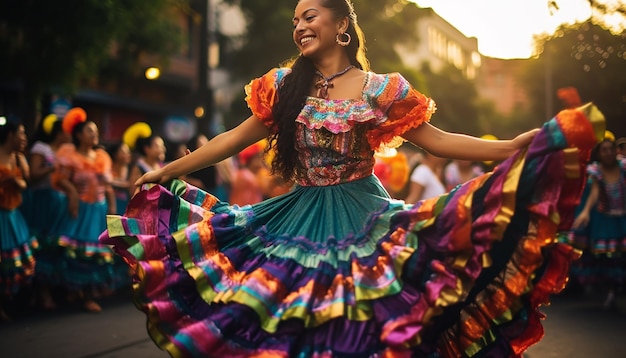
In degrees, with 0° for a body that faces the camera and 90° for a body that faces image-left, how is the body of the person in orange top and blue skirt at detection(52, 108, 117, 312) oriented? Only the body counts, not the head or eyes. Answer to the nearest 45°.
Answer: approximately 315°

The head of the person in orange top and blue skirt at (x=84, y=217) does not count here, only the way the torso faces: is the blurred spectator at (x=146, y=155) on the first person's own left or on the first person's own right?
on the first person's own left

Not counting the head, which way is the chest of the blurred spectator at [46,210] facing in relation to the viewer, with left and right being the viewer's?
facing to the right of the viewer

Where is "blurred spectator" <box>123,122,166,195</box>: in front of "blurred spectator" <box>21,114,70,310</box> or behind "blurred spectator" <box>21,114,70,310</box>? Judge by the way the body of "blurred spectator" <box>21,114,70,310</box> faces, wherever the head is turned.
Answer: in front

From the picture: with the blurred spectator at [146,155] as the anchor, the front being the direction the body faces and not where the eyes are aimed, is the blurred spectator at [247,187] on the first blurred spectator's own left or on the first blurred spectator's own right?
on the first blurred spectator's own left

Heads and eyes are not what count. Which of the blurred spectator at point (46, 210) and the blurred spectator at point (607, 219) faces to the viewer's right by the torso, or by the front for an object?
the blurred spectator at point (46, 210)

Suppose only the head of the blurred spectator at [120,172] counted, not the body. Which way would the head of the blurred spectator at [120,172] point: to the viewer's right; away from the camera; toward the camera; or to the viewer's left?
to the viewer's right
